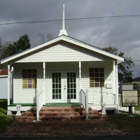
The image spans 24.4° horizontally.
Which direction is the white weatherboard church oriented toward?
toward the camera
